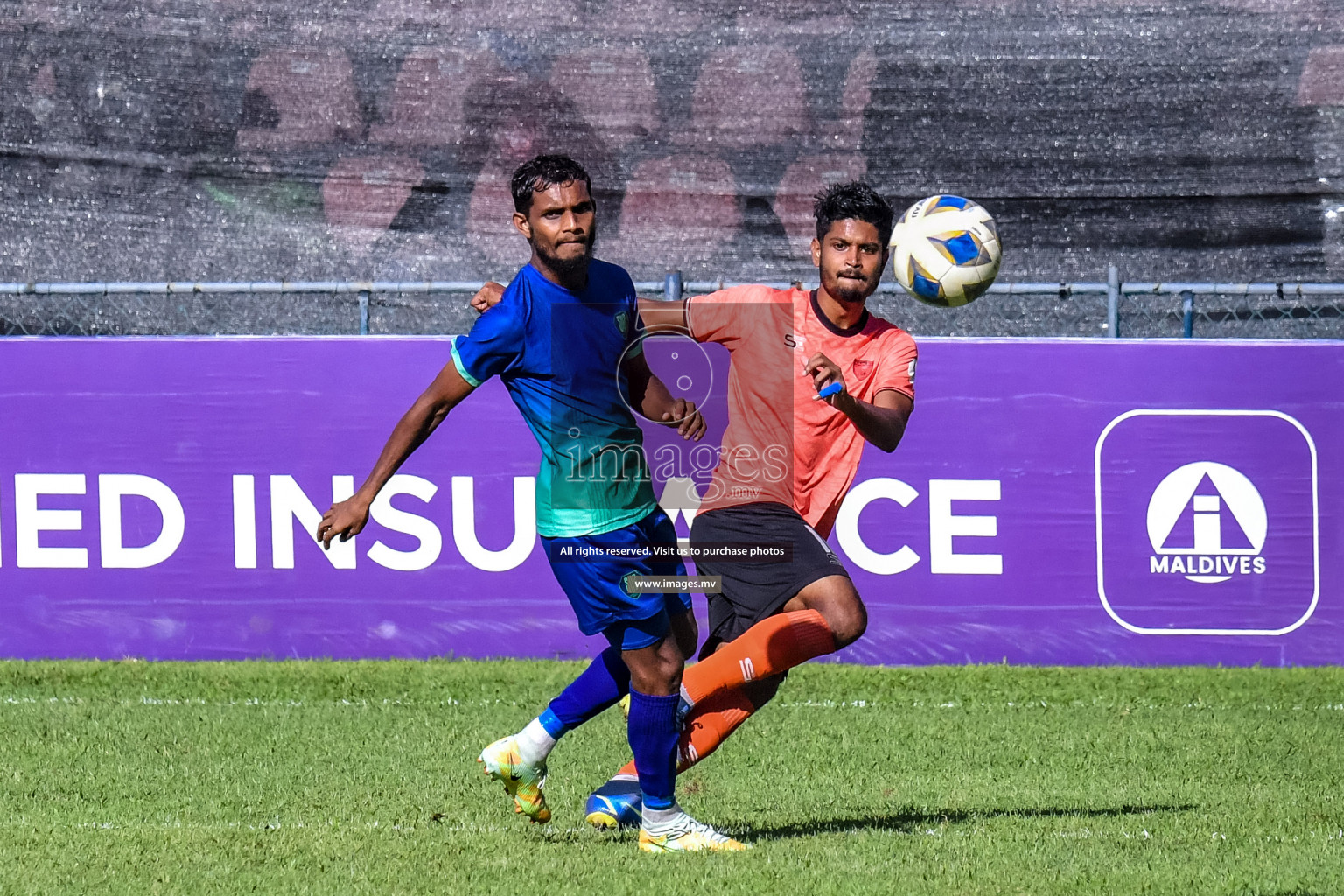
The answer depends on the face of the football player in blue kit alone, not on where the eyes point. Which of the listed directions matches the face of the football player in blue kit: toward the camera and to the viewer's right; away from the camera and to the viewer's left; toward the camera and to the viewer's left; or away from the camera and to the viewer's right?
toward the camera and to the viewer's right

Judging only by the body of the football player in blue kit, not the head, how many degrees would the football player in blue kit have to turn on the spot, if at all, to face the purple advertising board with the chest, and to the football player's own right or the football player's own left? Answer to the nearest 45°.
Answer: approximately 135° to the football player's own left

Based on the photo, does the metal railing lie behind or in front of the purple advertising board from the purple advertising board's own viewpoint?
behind

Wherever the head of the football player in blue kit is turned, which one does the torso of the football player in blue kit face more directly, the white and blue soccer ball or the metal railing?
the white and blue soccer ball

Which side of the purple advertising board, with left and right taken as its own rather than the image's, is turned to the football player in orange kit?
front

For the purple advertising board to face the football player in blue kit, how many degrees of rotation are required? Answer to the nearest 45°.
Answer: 0° — it already faces them

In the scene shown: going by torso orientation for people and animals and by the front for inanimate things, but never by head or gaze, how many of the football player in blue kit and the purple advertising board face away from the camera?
0
